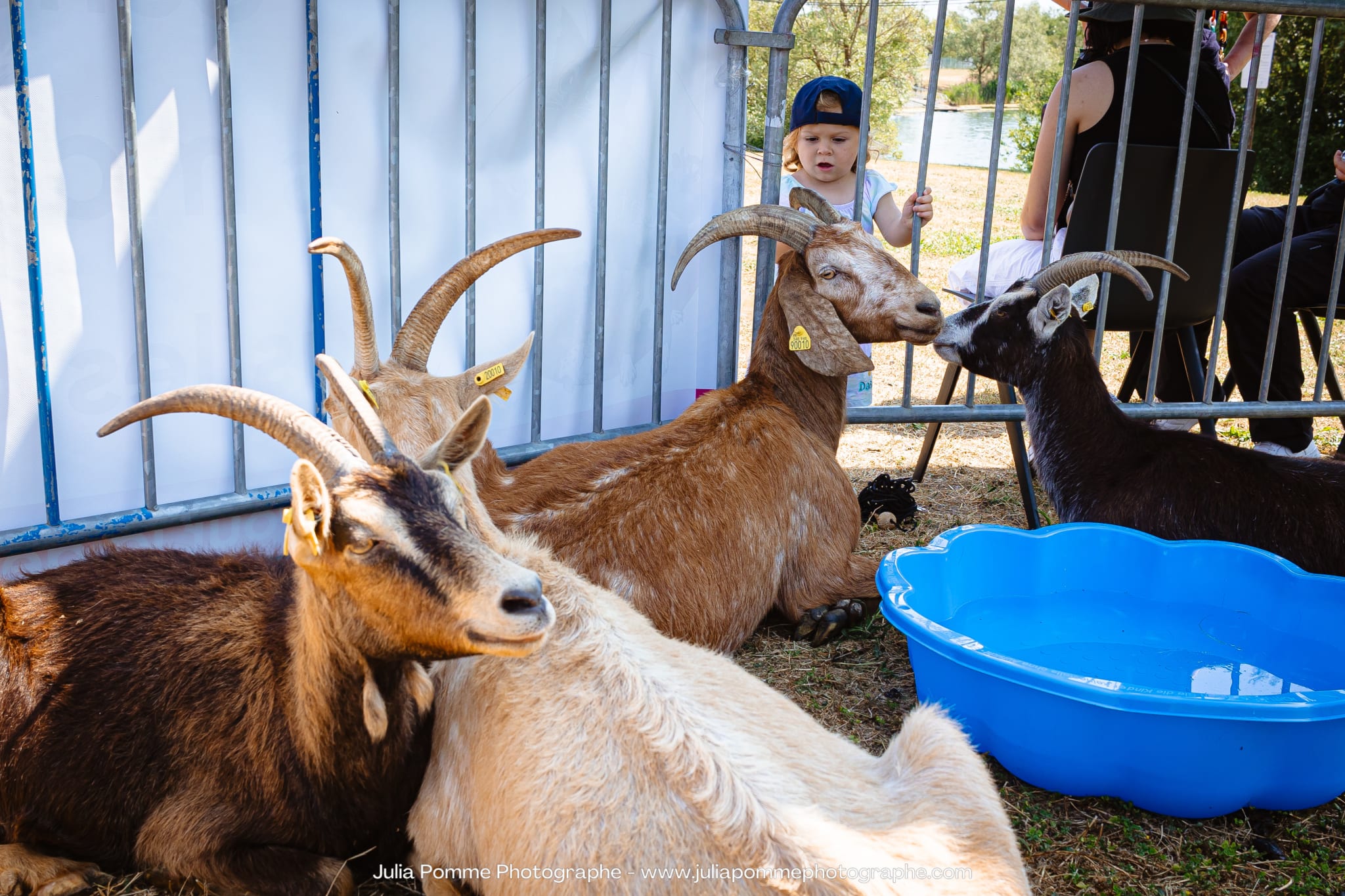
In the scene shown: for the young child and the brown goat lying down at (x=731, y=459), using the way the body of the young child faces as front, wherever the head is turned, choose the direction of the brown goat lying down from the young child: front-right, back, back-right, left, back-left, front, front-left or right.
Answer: front

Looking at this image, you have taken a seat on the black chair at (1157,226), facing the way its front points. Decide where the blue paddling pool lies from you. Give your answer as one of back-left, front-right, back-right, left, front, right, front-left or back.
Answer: back-left

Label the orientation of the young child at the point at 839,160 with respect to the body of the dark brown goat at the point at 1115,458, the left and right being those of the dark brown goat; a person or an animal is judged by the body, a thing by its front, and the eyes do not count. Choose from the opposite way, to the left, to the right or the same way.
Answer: to the left

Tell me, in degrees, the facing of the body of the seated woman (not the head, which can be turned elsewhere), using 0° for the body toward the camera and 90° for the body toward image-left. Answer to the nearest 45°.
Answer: approximately 135°

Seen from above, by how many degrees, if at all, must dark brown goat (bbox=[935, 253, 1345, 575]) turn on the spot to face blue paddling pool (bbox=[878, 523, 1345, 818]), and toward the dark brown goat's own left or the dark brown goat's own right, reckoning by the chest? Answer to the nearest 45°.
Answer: approximately 90° to the dark brown goat's own left

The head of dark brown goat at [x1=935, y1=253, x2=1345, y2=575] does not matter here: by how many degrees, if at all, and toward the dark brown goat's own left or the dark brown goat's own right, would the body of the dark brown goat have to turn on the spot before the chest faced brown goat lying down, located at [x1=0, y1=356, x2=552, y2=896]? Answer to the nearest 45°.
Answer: approximately 45° to the dark brown goat's own left

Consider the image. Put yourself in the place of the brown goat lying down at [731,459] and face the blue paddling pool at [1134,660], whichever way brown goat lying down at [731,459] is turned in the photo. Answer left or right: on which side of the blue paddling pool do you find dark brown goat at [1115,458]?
left

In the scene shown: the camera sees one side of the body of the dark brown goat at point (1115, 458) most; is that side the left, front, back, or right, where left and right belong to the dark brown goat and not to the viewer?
left

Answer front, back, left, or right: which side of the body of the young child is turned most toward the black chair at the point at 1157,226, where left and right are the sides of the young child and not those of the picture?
left

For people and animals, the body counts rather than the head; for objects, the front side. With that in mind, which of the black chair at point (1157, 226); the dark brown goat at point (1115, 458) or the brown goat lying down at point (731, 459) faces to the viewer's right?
the brown goat lying down

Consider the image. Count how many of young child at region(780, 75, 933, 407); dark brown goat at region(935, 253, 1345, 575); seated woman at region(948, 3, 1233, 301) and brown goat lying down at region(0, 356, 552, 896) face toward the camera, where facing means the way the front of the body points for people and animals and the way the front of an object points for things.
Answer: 1

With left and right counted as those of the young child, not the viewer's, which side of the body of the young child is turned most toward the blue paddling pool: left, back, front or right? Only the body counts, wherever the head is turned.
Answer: front

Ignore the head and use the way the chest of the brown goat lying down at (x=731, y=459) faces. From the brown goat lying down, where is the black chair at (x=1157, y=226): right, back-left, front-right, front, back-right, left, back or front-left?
front-left

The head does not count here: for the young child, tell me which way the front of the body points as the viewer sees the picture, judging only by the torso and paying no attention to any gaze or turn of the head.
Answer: toward the camera
